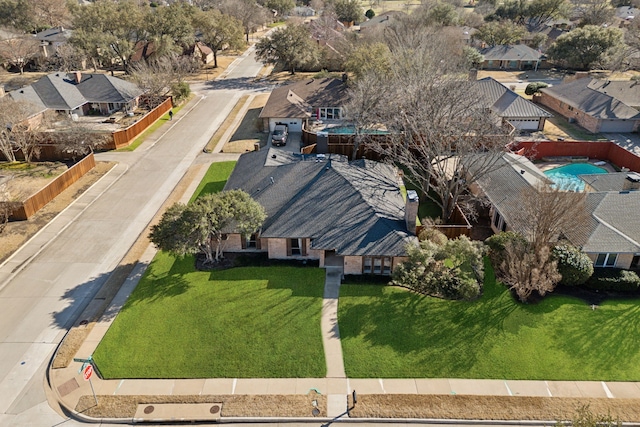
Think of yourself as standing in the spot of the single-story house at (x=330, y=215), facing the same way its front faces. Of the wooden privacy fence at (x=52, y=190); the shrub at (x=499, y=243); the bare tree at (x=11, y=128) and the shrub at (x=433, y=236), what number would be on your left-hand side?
2

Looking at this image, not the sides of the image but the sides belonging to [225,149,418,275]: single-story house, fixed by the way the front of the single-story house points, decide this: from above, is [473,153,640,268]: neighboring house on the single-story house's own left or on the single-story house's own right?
on the single-story house's own left

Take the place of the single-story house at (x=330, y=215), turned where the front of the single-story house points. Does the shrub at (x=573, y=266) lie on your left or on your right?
on your left

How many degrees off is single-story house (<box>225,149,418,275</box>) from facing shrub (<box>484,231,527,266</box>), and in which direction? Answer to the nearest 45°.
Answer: approximately 90° to its left

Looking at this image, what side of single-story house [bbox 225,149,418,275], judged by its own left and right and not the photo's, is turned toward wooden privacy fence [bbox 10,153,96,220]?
right

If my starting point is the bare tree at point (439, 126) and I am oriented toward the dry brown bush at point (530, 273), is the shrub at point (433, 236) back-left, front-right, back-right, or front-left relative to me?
front-right

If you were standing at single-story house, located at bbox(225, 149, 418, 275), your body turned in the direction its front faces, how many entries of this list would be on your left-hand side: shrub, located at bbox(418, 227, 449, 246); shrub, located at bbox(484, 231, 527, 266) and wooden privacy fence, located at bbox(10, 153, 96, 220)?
2

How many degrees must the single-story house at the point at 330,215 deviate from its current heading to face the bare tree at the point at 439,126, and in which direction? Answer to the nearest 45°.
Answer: approximately 135° to its left

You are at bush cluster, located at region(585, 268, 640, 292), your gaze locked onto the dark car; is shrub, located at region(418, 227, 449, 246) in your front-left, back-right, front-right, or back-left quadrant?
front-left

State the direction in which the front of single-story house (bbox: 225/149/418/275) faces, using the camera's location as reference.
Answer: facing the viewer

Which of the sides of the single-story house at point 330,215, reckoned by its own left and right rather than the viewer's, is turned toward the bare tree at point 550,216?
left

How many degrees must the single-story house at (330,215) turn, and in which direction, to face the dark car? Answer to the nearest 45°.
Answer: approximately 180°
